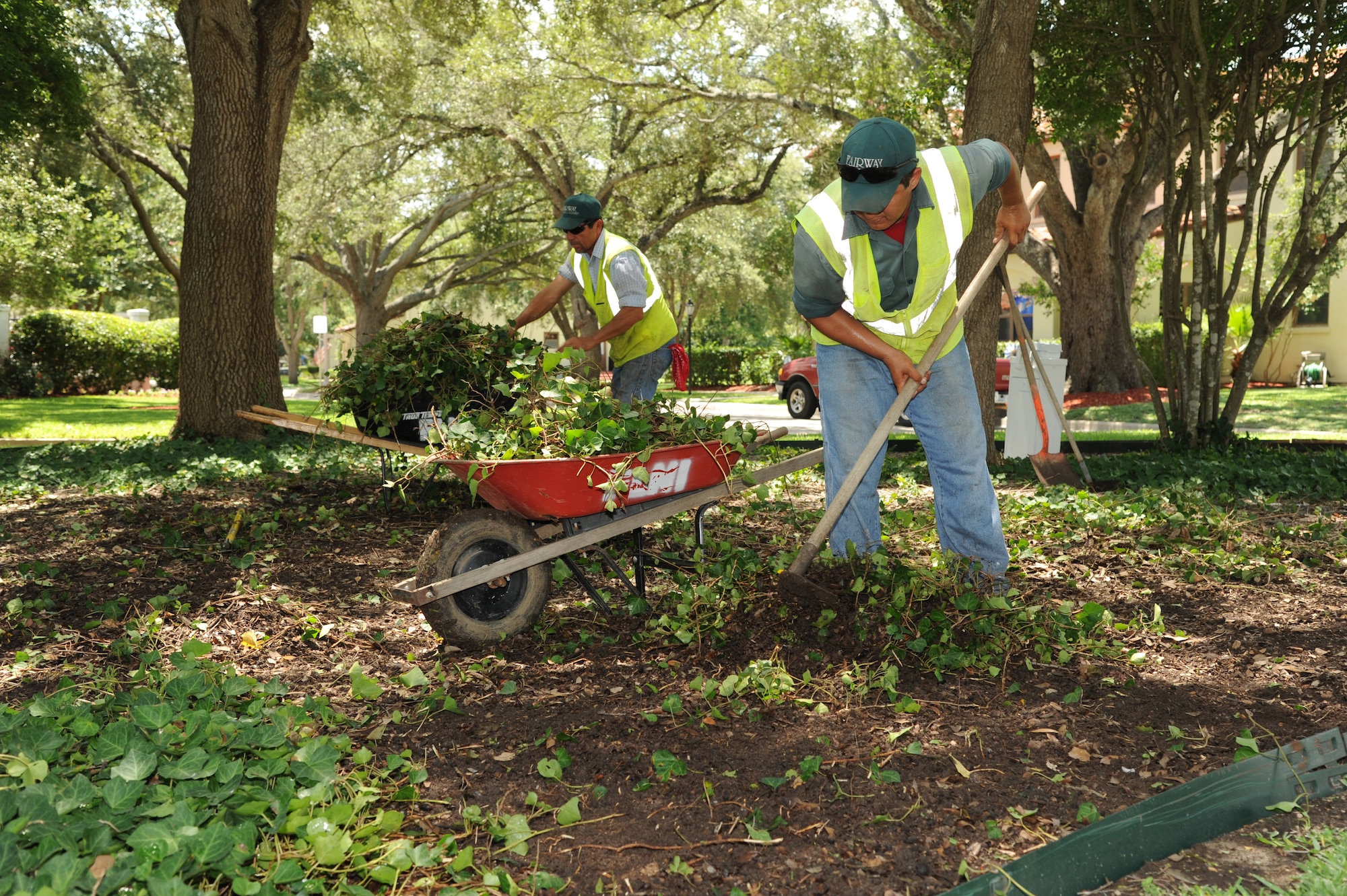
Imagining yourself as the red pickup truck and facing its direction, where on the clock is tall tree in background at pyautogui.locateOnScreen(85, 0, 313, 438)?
The tall tree in background is roughly at 10 o'clock from the red pickup truck.

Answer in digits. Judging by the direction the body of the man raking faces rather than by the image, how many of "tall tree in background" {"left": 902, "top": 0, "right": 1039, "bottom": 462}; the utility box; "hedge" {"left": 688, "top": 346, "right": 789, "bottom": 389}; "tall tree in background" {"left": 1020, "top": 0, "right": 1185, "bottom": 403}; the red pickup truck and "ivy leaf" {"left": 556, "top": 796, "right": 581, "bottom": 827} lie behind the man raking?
5

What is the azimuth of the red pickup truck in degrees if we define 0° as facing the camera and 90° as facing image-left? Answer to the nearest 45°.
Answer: approximately 90°

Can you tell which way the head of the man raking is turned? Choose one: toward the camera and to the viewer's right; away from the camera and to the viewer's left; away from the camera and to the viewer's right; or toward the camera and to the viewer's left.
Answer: toward the camera and to the viewer's left

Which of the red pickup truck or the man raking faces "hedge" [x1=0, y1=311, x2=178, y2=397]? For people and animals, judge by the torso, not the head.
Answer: the red pickup truck

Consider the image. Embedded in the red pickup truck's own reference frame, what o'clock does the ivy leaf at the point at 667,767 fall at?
The ivy leaf is roughly at 9 o'clock from the red pickup truck.

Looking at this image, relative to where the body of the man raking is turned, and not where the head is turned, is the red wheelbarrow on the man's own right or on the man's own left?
on the man's own right

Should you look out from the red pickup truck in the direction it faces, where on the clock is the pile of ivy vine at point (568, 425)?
The pile of ivy vine is roughly at 9 o'clock from the red pickup truck.

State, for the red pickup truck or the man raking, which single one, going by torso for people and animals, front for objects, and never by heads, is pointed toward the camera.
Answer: the man raking

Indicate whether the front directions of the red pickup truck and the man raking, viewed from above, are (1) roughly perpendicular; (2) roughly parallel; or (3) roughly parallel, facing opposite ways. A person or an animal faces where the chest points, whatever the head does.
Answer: roughly perpendicular

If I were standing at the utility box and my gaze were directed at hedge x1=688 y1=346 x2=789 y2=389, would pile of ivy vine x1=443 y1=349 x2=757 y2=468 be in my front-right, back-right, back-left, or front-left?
back-left

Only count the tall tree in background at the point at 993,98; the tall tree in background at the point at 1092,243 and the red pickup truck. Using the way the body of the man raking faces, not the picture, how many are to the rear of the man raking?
3

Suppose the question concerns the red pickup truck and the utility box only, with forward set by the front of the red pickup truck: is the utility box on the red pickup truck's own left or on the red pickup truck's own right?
on the red pickup truck's own left

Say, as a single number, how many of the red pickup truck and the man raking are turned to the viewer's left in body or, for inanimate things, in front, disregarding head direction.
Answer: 1

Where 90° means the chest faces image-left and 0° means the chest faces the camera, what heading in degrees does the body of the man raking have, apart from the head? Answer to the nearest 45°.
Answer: approximately 0°

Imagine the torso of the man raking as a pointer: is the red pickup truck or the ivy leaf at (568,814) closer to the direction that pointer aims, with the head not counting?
the ivy leaf
